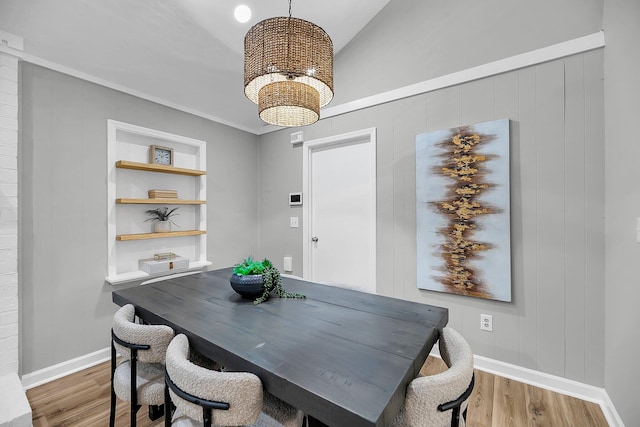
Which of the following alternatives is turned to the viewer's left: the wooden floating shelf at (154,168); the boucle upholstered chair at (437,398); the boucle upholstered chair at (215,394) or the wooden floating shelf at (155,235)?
the boucle upholstered chair at (437,398)

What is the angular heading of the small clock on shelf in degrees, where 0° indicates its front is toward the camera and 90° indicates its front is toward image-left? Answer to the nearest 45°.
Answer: approximately 315°

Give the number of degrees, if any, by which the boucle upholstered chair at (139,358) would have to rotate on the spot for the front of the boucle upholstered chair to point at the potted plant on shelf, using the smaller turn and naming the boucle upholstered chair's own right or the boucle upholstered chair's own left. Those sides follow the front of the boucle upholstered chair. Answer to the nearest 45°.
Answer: approximately 90° to the boucle upholstered chair's own left

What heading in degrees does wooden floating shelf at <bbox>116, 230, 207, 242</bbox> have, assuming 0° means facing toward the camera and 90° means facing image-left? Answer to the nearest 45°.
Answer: approximately 315°

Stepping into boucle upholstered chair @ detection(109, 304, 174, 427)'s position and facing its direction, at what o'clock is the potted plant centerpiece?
The potted plant centerpiece is roughly at 12 o'clock from the boucle upholstered chair.

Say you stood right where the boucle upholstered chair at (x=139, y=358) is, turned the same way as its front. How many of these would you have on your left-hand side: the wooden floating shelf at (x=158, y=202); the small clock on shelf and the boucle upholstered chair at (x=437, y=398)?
2

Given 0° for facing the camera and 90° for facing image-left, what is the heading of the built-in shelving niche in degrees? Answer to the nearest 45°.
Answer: approximately 315°

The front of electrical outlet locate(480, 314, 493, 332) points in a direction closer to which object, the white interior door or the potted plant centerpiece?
the potted plant centerpiece

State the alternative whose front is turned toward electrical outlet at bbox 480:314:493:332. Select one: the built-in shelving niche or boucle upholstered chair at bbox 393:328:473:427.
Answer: the built-in shelving niche
